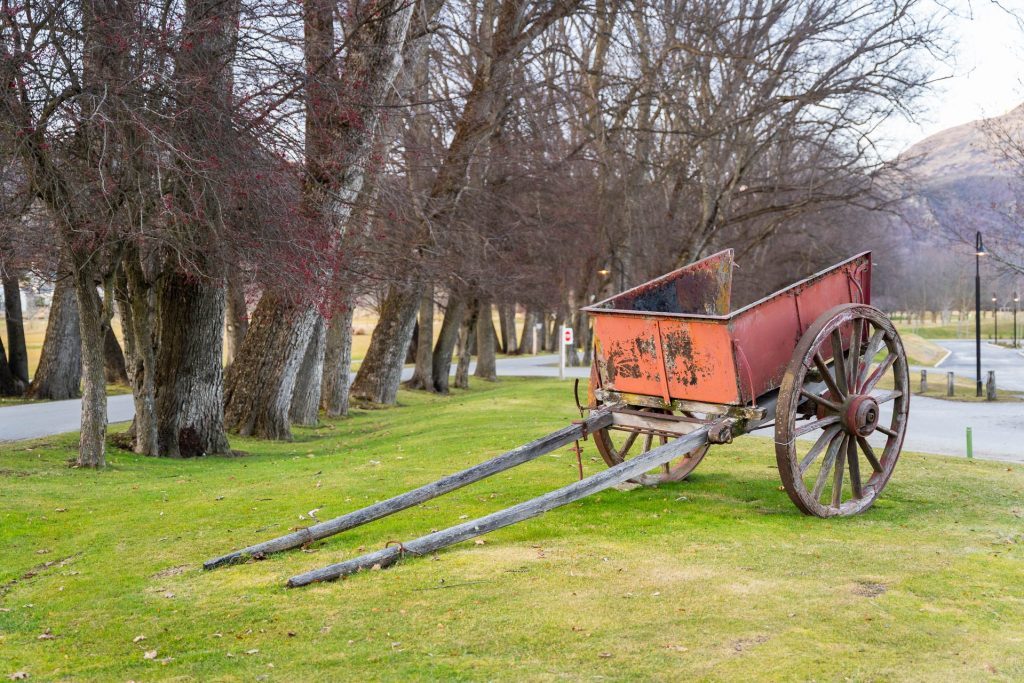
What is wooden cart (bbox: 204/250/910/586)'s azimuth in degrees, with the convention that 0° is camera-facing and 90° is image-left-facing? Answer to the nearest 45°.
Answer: approximately 45°

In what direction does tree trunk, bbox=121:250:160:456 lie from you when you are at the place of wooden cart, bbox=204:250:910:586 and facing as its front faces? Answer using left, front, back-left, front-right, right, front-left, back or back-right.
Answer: right

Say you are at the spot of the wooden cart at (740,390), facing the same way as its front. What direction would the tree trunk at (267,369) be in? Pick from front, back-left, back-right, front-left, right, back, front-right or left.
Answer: right

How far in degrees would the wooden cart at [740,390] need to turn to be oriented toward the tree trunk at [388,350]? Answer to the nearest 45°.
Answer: approximately 135° to its right

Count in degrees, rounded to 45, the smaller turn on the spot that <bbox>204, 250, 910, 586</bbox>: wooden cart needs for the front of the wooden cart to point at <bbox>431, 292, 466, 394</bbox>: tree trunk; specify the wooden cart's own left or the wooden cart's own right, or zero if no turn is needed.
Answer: approximately 135° to the wooden cart's own right

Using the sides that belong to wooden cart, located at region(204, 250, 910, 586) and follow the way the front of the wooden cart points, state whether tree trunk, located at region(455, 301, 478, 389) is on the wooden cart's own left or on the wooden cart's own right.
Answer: on the wooden cart's own right

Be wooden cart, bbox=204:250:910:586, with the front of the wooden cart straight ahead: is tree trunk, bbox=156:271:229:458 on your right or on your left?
on your right

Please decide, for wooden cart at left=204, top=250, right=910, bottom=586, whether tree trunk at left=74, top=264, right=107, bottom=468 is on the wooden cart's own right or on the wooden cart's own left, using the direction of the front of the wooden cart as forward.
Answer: on the wooden cart's own right

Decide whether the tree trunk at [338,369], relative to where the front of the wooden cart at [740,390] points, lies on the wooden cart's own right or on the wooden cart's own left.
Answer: on the wooden cart's own right
